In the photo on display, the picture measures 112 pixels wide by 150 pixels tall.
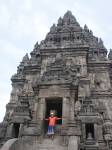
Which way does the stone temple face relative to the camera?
toward the camera
